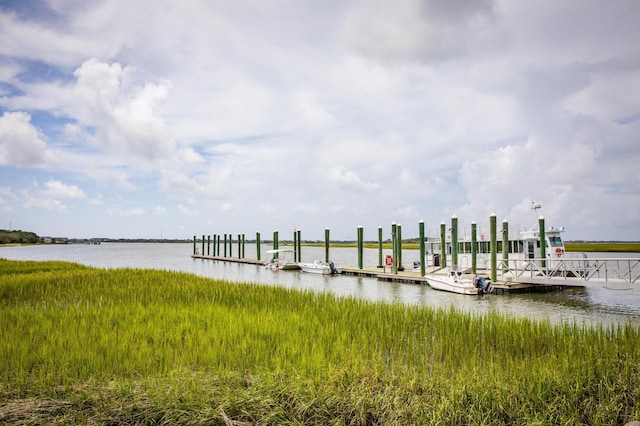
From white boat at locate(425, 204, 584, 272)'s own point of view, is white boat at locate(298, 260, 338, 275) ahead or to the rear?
to the rear

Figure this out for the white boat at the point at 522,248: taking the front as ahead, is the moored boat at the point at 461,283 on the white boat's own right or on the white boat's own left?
on the white boat's own right

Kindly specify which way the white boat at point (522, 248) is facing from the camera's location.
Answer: facing to the right of the viewer

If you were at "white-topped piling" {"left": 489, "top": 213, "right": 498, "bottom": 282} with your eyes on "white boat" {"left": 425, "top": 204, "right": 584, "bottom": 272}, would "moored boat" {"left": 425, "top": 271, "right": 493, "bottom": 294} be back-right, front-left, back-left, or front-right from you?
back-left

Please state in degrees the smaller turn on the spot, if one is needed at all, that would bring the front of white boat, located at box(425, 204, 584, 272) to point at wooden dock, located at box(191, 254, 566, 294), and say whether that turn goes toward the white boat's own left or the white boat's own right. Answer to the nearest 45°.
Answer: approximately 180°

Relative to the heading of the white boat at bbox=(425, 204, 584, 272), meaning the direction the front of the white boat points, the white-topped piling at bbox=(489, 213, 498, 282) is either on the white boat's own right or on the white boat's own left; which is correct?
on the white boat's own right
